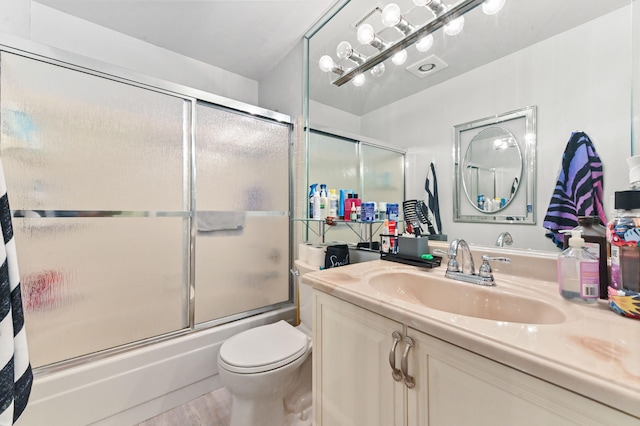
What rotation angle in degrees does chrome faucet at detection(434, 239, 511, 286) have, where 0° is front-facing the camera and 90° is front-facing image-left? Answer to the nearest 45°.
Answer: approximately 45°

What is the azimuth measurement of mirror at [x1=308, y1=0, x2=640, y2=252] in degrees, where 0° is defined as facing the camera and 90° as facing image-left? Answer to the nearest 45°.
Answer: approximately 45°

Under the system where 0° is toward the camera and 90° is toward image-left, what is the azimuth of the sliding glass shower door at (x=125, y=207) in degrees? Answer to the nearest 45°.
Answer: approximately 315°
